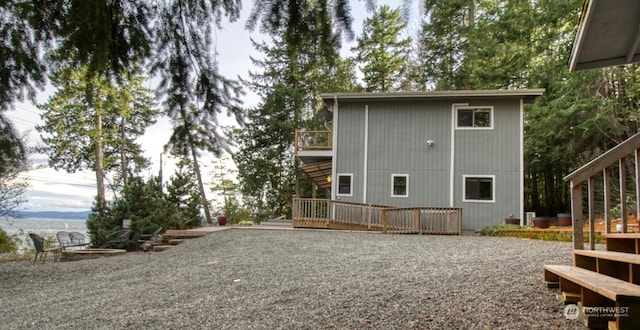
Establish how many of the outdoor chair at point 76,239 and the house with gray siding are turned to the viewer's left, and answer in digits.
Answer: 1

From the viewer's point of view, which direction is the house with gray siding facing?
to the viewer's left

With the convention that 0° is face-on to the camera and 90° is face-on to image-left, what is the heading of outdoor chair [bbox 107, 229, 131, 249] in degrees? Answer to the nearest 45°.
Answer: approximately 45°
